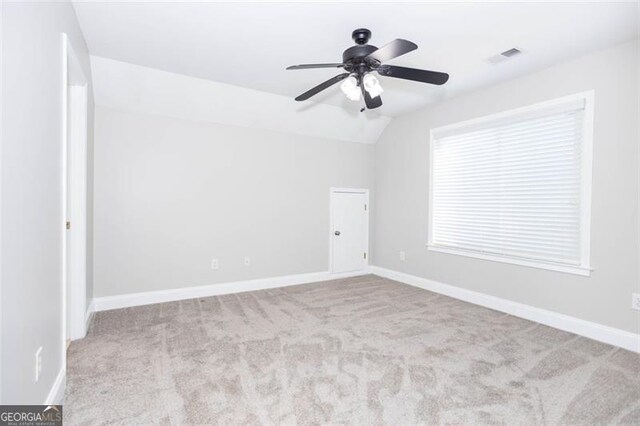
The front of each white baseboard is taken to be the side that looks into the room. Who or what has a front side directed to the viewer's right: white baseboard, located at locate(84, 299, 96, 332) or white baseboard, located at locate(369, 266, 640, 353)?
white baseboard, located at locate(84, 299, 96, 332)

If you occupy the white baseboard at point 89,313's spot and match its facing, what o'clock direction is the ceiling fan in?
The ceiling fan is roughly at 2 o'clock from the white baseboard.

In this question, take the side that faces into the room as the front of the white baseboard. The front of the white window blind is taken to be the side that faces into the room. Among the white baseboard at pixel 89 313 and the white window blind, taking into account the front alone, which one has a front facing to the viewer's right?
the white baseboard

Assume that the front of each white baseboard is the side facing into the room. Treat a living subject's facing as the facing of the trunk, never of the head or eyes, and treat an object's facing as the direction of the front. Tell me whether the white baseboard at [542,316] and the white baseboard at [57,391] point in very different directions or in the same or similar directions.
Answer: very different directions

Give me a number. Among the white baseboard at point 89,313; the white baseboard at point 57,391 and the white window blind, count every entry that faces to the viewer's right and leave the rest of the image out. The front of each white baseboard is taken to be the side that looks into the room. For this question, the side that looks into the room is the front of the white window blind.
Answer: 2

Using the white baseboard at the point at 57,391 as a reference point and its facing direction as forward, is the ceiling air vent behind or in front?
in front

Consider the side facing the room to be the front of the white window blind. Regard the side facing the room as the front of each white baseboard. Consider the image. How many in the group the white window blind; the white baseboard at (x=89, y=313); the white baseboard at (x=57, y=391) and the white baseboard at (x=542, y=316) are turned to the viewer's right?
2

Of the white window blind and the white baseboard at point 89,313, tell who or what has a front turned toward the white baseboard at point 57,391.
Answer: the white window blind

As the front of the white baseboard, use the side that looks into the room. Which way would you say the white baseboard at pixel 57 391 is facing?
to the viewer's right

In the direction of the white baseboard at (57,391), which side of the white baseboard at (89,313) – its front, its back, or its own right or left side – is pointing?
right

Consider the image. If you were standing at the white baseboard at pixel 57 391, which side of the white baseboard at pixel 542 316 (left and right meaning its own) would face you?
front

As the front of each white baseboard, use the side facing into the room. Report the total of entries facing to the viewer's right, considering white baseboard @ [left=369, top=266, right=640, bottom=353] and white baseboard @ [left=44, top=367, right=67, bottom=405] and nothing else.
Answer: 1
